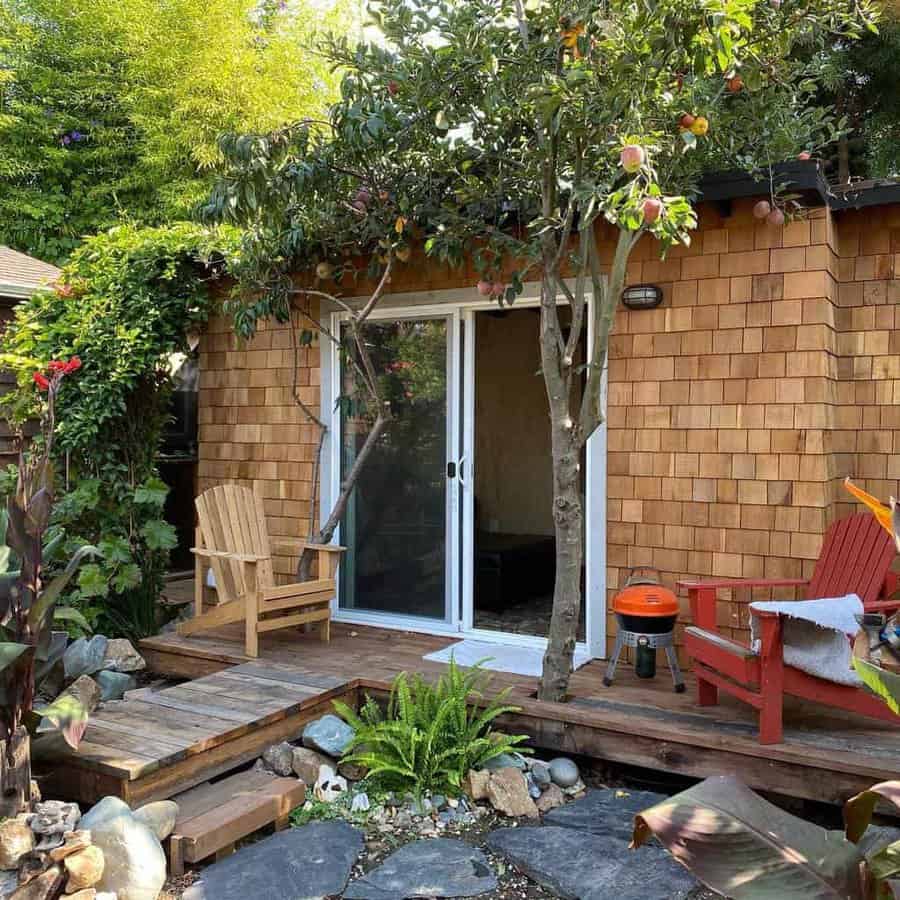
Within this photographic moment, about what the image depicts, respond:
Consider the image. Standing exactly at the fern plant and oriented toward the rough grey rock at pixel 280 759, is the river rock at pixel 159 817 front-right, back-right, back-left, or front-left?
front-left

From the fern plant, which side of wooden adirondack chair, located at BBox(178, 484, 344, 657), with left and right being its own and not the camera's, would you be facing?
front

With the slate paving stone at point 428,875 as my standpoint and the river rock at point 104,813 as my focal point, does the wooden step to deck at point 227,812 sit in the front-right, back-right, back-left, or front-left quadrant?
front-right

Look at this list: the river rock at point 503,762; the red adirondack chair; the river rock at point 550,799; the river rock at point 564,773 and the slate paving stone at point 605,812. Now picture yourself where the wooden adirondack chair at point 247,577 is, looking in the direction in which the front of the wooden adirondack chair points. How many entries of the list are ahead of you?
5

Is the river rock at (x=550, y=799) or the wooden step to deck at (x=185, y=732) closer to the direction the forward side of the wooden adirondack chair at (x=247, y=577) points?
the river rock

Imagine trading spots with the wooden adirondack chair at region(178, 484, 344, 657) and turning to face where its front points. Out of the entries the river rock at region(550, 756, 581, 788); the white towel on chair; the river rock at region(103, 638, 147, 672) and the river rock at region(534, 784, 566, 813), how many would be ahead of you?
3

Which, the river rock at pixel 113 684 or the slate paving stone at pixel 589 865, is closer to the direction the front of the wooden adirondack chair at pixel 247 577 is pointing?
the slate paving stone

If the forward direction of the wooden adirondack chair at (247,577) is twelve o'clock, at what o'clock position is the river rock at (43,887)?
The river rock is roughly at 2 o'clock from the wooden adirondack chair.

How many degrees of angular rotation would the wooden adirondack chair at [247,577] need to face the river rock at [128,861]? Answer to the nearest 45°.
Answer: approximately 45° to its right

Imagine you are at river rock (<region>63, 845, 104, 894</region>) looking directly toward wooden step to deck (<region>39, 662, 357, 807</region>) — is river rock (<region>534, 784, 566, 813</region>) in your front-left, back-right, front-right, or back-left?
front-right

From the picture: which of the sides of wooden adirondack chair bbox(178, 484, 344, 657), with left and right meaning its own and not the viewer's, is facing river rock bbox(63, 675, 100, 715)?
right

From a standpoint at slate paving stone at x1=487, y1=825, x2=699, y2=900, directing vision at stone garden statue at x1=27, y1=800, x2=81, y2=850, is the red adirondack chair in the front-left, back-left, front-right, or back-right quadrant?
back-right

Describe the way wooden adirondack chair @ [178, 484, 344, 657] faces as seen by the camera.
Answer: facing the viewer and to the right of the viewer

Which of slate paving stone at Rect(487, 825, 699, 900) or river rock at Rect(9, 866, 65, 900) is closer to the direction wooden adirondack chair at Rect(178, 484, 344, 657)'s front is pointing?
the slate paving stone

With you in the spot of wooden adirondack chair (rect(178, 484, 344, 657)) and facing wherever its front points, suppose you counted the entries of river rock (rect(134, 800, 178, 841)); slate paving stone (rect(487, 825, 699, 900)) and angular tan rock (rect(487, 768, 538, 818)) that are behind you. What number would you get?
0

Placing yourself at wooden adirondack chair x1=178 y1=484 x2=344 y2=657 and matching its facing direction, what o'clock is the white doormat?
The white doormat is roughly at 11 o'clock from the wooden adirondack chair.

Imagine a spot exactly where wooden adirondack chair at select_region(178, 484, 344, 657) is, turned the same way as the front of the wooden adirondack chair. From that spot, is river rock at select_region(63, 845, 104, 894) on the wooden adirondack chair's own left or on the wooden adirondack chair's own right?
on the wooden adirondack chair's own right

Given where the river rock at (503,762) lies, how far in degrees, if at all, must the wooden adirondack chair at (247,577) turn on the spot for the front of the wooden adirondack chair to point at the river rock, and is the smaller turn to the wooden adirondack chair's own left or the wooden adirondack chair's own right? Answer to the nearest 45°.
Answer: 0° — it already faces it
